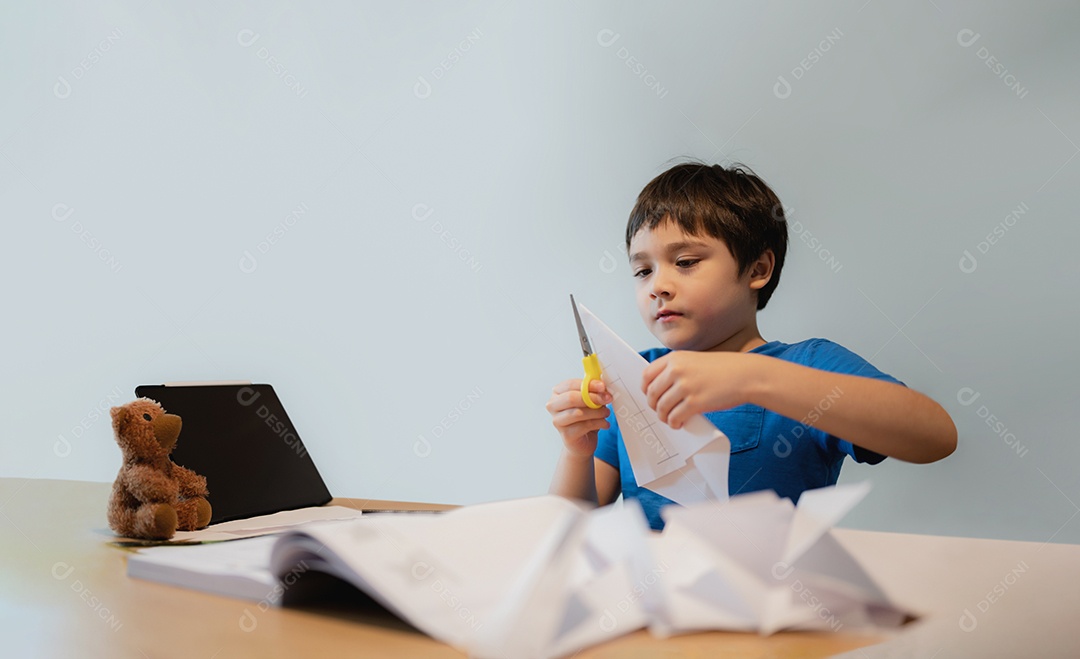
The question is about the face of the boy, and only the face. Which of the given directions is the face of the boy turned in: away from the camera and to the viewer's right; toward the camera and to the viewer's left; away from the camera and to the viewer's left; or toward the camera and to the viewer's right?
toward the camera and to the viewer's left

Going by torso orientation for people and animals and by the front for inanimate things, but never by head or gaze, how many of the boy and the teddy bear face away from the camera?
0

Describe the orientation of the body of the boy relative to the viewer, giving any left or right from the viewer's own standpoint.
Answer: facing the viewer and to the left of the viewer

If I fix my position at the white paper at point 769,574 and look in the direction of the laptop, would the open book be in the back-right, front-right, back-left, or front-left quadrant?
front-left

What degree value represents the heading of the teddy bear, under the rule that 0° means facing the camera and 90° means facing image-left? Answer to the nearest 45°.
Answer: approximately 315°
